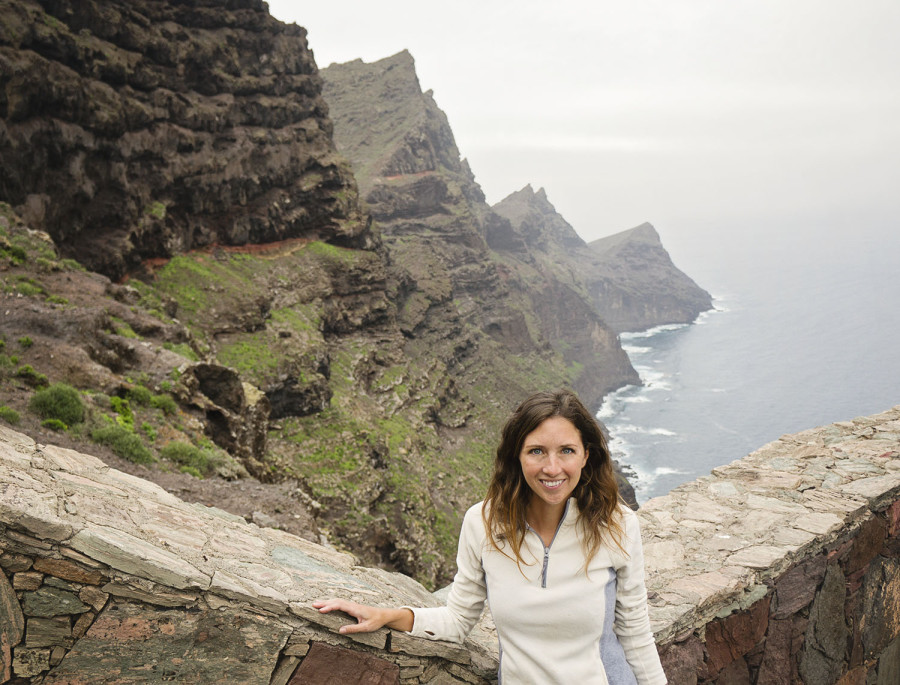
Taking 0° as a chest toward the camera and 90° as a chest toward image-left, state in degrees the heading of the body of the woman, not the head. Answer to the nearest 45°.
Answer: approximately 0°

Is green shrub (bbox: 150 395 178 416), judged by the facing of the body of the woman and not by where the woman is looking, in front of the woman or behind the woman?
behind

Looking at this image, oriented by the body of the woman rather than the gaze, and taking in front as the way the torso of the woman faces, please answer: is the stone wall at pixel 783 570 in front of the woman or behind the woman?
behind

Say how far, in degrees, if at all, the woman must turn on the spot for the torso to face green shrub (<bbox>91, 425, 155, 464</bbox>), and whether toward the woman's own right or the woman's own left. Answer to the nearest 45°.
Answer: approximately 135° to the woman's own right
